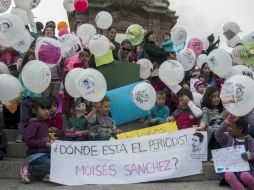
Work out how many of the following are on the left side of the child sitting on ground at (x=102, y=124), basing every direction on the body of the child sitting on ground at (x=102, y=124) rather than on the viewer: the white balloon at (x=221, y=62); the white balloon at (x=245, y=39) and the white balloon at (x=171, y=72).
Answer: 3

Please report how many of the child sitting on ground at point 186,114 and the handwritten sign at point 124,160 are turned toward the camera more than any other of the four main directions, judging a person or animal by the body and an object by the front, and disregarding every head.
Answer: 2

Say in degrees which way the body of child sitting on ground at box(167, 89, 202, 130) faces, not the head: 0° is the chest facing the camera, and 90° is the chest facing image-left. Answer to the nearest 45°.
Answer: approximately 0°

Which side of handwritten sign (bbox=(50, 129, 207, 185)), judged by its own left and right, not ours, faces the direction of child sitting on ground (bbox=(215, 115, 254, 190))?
left

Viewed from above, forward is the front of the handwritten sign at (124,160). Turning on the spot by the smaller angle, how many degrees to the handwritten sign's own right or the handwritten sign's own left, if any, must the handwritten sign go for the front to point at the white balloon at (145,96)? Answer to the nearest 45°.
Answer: approximately 180°

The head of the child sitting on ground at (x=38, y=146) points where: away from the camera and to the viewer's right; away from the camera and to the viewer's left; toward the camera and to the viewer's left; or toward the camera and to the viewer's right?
toward the camera and to the viewer's right

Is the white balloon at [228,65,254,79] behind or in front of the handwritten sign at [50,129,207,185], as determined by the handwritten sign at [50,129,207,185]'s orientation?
behind

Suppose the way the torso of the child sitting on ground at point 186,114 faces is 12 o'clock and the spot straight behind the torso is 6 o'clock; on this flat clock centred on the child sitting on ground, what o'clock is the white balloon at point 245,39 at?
The white balloon is roughly at 7 o'clock from the child sitting on ground.

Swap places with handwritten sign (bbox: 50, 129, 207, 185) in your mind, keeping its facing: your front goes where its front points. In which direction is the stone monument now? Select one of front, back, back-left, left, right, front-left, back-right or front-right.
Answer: back

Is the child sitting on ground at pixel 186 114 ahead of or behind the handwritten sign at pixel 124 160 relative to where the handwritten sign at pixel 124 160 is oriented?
behind

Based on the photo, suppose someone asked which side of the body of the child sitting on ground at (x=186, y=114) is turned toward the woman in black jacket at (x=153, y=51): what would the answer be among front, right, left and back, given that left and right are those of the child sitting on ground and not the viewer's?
back
